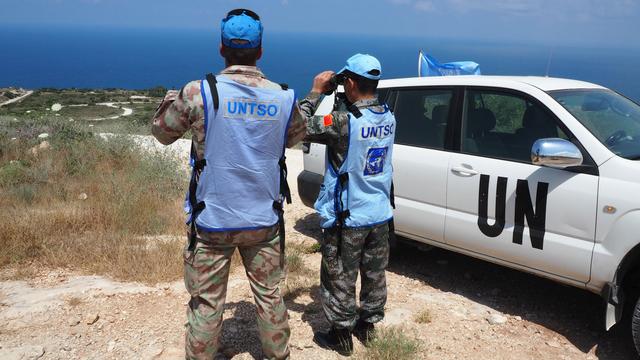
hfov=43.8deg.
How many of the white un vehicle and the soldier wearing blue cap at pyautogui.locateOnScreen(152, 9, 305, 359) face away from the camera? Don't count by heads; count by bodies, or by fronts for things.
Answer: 1

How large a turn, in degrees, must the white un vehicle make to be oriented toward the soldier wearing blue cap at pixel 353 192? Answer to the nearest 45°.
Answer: approximately 90° to its right

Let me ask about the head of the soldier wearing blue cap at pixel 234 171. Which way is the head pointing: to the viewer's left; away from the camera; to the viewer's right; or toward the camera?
away from the camera

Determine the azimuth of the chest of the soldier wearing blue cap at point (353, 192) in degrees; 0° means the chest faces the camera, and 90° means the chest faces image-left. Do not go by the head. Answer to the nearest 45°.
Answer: approximately 135°

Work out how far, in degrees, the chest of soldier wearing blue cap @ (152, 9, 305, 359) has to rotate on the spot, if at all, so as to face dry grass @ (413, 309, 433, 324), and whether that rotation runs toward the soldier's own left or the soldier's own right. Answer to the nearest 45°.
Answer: approximately 45° to the soldier's own right

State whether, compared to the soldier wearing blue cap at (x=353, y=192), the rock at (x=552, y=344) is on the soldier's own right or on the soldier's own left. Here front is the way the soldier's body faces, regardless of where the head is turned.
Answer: on the soldier's own right

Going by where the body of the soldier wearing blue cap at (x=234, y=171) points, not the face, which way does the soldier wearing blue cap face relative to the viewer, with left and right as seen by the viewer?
facing away from the viewer

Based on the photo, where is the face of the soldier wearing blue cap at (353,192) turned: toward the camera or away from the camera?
away from the camera

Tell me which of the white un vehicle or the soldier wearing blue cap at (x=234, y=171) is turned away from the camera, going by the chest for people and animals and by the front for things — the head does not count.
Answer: the soldier wearing blue cap

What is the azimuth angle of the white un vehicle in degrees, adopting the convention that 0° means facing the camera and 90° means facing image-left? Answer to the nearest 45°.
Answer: approximately 315°
